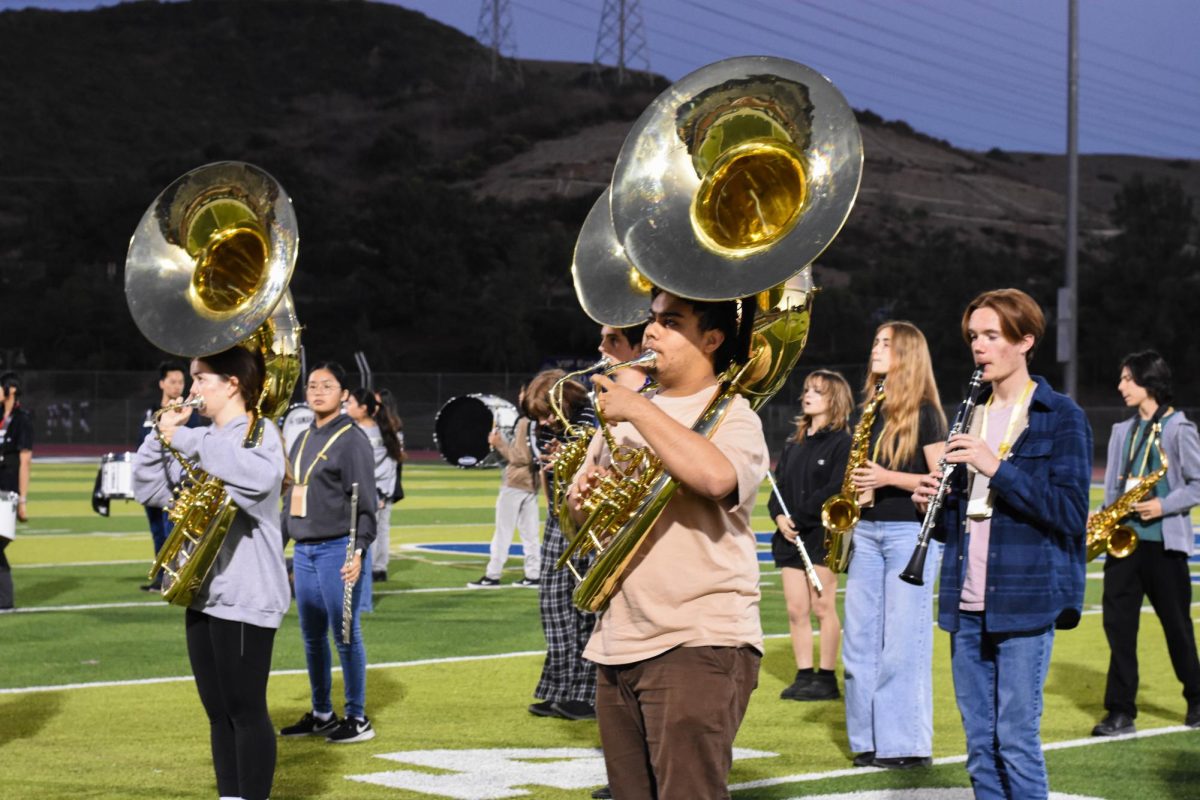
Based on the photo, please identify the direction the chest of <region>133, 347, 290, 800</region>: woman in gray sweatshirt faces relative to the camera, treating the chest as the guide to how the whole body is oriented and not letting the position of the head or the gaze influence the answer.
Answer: to the viewer's left

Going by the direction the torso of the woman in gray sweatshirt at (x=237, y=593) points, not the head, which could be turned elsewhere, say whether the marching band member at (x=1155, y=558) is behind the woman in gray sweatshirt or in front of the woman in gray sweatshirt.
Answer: behind

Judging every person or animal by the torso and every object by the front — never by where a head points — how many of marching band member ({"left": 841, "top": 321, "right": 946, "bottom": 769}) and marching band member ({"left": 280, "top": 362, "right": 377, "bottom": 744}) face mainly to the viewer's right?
0

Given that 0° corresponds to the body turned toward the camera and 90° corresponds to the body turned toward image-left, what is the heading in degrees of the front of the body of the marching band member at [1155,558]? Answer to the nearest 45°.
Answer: approximately 45°

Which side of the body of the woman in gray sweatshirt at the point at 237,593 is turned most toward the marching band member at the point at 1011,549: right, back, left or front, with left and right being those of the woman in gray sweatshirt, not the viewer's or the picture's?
back

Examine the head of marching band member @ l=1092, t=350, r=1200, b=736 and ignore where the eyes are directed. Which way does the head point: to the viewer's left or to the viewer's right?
to the viewer's left

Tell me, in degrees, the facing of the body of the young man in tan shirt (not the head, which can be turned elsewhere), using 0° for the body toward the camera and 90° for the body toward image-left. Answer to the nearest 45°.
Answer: approximately 45°

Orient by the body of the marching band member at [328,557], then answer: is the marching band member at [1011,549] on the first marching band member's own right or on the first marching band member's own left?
on the first marching band member's own left

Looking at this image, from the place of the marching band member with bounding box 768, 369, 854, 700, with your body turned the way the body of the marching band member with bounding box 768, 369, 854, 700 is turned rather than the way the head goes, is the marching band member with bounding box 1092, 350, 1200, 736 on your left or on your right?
on your left

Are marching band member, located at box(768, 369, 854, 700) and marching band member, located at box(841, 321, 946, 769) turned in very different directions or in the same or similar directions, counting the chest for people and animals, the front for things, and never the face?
same or similar directions

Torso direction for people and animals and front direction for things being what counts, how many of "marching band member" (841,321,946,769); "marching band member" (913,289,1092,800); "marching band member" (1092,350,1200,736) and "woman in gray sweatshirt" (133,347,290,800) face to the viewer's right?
0

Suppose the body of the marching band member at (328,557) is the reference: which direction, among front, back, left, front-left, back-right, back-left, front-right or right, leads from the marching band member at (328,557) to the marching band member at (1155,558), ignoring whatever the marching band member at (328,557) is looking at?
back-left

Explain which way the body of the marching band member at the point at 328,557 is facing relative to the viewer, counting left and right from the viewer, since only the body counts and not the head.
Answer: facing the viewer and to the left of the viewer

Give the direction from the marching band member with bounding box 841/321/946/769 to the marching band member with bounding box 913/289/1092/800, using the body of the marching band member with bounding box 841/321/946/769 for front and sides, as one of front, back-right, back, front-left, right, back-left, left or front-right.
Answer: front-left

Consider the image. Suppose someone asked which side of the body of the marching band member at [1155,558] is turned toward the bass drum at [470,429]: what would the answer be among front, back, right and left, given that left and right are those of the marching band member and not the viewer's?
right

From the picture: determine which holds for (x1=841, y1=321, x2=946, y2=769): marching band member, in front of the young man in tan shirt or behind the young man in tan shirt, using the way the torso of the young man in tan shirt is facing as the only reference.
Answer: behind

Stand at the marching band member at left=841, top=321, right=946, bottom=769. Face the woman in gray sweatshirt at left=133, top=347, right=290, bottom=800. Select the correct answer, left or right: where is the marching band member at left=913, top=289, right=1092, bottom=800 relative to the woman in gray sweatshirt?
left
